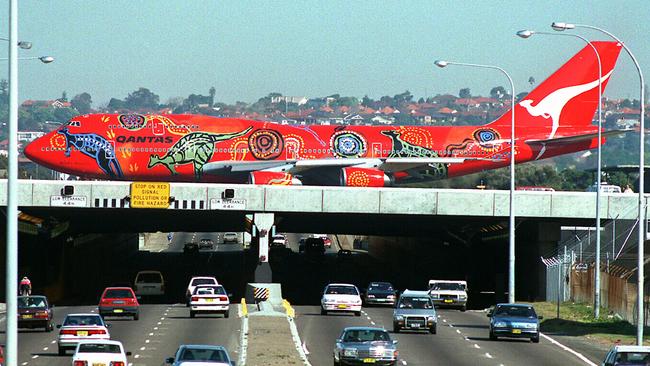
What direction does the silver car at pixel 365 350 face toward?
toward the camera

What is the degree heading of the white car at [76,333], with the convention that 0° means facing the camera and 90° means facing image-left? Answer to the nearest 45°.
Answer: approximately 180°

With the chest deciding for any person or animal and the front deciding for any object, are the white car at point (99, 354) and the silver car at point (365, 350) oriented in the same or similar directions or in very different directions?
very different directions

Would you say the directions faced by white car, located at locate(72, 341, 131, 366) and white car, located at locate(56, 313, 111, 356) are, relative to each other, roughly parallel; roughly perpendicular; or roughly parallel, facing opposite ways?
roughly parallel

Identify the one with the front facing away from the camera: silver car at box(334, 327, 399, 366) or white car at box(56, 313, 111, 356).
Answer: the white car

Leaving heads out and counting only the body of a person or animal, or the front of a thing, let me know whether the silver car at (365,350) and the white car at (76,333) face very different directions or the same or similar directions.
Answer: very different directions

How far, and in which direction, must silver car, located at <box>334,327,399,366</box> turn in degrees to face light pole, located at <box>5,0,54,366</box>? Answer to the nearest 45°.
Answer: approximately 45° to its right

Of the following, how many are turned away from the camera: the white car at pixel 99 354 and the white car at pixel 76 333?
2

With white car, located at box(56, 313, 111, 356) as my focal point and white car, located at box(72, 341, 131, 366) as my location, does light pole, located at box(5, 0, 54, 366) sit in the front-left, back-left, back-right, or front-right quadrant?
back-left

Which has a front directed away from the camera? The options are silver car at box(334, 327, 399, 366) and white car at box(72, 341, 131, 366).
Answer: the white car

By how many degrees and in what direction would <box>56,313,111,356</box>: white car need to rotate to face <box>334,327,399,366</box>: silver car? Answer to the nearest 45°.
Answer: approximately 135° to its right

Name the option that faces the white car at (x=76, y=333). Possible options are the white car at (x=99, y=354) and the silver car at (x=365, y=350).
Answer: the white car at (x=99, y=354)

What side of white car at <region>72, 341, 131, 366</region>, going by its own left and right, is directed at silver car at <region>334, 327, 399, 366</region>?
right

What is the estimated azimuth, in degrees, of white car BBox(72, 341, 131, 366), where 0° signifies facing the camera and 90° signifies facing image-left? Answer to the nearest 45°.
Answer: approximately 180°

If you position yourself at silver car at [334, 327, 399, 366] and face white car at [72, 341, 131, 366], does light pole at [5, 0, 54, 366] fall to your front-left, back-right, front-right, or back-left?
front-left

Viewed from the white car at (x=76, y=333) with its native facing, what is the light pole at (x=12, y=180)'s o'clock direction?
The light pole is roughly at 6 o'clock from the white car.

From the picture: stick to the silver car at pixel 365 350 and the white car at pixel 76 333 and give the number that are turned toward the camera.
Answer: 1

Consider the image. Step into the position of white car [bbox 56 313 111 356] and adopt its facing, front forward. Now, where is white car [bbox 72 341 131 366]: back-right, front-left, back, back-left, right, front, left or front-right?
back
